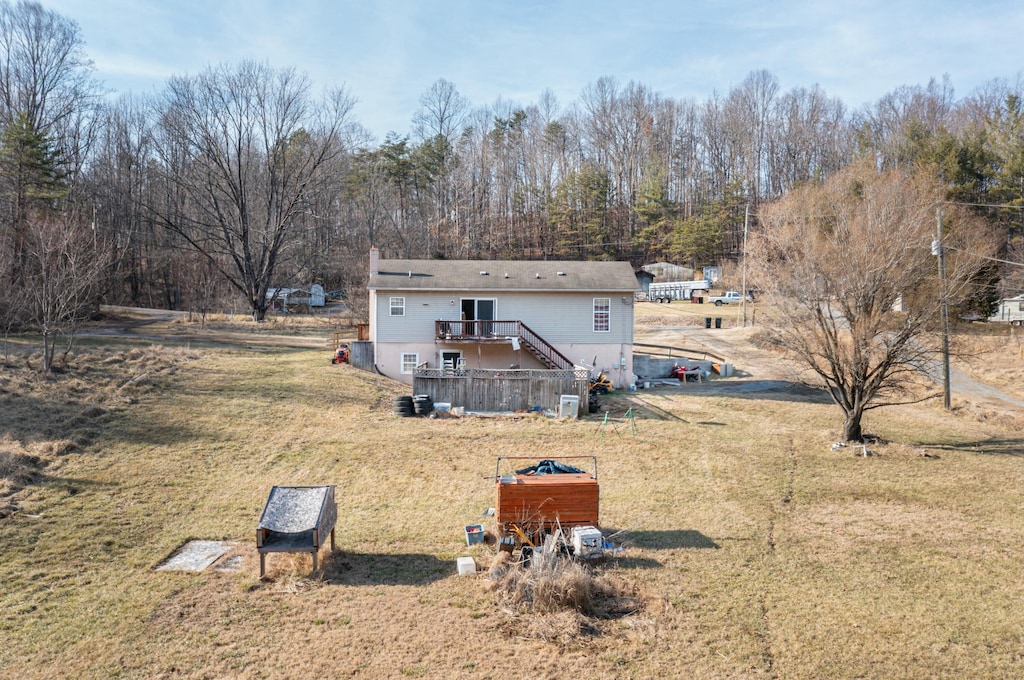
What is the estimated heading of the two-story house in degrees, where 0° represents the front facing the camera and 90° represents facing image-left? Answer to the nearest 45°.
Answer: approximately 180°

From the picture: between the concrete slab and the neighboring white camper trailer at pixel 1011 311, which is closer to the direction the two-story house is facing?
the neighboring white camper trailer

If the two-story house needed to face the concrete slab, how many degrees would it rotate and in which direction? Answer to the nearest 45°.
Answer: approximately 180°

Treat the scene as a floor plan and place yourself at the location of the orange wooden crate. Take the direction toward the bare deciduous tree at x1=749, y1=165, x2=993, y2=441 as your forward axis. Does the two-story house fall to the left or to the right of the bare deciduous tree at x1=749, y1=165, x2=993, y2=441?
left

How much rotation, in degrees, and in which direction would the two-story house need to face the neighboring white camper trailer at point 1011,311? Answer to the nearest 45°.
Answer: approximately 45° to its right

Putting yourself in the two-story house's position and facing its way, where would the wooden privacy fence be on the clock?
The wooden privacy fence is roughly at 6 o'clock from the two-story house.

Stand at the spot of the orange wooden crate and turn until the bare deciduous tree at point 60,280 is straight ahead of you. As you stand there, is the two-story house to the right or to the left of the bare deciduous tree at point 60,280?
right

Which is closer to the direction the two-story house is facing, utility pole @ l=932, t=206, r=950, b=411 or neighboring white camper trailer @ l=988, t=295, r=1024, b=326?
the neighboring white camper trailer

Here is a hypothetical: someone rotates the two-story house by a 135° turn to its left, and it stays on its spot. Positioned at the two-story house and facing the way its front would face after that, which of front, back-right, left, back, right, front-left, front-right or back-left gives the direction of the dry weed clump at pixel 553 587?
front-left
